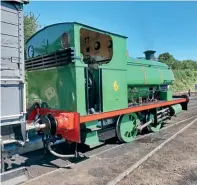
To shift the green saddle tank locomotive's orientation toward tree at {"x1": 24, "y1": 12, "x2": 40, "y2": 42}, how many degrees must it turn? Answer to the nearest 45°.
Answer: approximately 45° to its left

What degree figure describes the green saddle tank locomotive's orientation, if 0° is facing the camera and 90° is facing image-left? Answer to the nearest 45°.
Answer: approximately 225°
